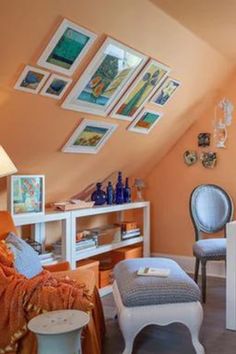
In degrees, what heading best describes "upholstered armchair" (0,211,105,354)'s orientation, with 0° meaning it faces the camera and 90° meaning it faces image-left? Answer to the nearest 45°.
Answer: approximately 315°

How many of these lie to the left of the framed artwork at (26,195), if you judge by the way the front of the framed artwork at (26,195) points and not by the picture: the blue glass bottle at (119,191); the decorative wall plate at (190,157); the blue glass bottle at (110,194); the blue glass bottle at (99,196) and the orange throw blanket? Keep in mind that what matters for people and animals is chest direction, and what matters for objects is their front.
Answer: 4

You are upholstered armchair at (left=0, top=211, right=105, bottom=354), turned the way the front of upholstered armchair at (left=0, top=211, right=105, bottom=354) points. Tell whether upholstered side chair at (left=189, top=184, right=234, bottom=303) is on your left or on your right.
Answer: on your left

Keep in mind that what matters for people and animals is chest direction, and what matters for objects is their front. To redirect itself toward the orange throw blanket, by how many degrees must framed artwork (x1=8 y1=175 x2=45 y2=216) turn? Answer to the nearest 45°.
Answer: approximately 45° to its right

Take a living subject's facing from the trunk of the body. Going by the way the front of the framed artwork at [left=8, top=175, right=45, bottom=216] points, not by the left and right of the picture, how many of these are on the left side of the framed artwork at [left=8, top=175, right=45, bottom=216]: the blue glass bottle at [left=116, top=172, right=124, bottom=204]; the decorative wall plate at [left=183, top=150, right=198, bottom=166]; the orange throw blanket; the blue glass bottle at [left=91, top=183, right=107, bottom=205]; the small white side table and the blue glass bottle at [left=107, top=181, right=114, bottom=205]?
4

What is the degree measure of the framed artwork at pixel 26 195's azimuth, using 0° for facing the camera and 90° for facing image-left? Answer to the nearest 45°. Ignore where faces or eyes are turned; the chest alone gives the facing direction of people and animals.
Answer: approximately 315°

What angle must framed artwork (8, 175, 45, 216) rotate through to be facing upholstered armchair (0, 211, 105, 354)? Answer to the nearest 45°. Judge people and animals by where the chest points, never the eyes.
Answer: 0° — it already faces it

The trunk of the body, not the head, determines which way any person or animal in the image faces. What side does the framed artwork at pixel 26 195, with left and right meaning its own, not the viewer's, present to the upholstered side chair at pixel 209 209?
left
